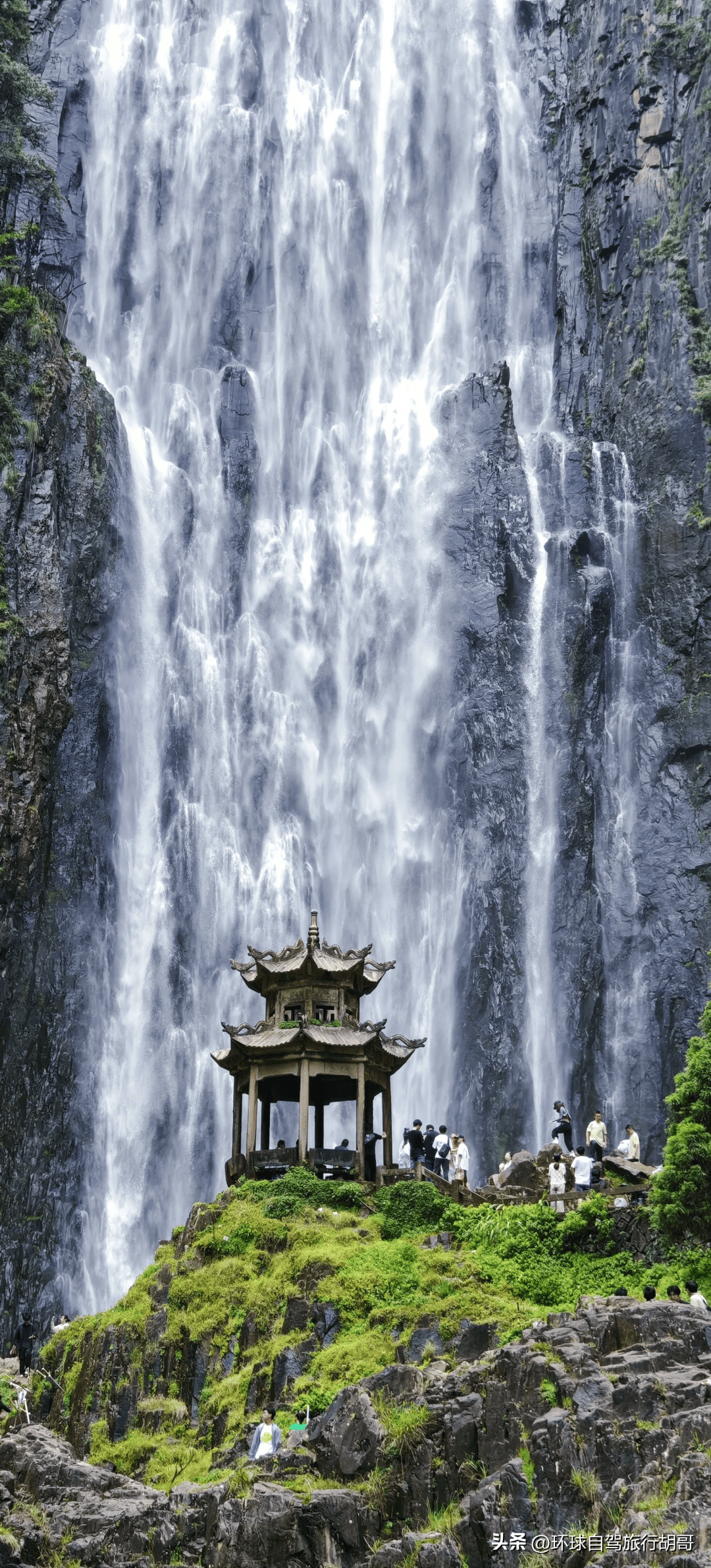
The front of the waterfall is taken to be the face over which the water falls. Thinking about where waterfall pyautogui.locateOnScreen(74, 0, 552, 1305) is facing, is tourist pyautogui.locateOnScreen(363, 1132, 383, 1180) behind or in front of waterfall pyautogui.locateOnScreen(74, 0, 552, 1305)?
in front

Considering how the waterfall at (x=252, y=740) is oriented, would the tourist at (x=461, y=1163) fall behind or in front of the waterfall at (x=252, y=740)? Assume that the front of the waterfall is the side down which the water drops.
in front

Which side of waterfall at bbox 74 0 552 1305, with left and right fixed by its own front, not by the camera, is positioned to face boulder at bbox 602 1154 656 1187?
front

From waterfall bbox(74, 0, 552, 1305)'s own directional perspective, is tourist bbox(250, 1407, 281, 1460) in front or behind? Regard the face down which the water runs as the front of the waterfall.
in front

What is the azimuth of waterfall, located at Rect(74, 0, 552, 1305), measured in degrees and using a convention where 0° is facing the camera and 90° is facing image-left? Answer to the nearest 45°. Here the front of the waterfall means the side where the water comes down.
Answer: approximately 0°

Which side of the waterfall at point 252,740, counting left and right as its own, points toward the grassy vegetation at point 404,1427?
front

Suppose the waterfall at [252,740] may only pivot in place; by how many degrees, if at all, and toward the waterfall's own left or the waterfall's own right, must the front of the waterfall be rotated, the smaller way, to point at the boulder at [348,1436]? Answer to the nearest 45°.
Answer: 0° — it already faces it

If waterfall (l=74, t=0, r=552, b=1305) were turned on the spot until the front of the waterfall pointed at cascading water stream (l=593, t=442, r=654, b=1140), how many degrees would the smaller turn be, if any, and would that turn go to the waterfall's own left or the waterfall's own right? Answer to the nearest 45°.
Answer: approximately 90° to the waterfall's own left

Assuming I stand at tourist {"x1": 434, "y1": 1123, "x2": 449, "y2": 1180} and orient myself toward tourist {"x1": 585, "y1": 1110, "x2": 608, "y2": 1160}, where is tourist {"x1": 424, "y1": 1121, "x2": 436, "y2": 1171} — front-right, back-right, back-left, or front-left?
back-left

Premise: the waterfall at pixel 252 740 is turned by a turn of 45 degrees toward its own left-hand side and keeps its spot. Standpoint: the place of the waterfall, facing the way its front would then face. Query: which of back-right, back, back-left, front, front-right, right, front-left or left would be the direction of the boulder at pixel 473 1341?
front-right

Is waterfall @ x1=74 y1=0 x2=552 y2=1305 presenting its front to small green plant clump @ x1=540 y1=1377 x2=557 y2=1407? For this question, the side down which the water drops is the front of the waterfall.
yes
